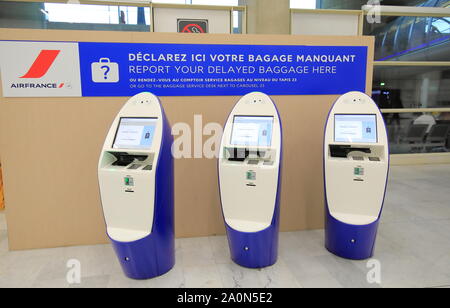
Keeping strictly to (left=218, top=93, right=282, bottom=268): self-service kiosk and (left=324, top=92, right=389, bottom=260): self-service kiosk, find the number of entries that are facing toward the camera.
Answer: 2

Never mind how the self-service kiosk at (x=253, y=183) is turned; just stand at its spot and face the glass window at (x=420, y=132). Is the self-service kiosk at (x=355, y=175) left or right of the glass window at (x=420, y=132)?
right

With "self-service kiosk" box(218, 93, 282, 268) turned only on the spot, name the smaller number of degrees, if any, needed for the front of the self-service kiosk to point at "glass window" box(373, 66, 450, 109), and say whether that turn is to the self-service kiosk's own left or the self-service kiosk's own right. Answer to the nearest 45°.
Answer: approximately 135° to the self-service kiosk's own left

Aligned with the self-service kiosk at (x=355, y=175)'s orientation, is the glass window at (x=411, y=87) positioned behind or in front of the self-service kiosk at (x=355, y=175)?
behind

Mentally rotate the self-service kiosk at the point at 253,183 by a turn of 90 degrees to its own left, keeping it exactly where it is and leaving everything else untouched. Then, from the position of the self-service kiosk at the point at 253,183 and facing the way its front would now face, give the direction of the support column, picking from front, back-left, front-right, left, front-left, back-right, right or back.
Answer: left

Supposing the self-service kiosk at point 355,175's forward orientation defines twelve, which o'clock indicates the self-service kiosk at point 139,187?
the self-service kiosk at point 139,187 is roughly at 2 o'clock from the self-service kiosk at point 355,175.

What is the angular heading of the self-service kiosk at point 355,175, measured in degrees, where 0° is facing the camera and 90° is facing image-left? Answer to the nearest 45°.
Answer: approximately 0°

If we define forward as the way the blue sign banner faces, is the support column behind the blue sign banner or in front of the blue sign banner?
behind
